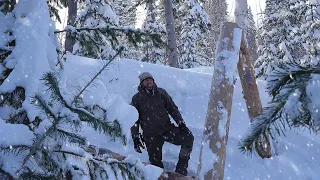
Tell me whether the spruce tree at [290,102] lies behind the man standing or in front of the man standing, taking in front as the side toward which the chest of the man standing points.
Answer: in front

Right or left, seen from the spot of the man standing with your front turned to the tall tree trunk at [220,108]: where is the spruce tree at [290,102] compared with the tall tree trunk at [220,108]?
right

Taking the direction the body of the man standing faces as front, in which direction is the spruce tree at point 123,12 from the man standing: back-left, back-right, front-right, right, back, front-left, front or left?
back-left

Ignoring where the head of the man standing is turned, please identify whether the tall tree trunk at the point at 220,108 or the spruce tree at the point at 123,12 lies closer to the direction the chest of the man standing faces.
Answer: the tall tree trunk

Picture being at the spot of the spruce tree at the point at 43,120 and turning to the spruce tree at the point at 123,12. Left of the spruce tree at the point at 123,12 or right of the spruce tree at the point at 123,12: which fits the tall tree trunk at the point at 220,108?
right

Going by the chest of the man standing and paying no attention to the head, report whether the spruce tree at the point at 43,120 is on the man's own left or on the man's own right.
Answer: on the man's own right

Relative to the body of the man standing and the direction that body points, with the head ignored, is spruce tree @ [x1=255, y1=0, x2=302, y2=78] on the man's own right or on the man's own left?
on the man's own left

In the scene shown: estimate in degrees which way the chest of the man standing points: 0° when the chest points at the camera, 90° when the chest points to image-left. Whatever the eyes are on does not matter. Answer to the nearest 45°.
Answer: approximately 315°
